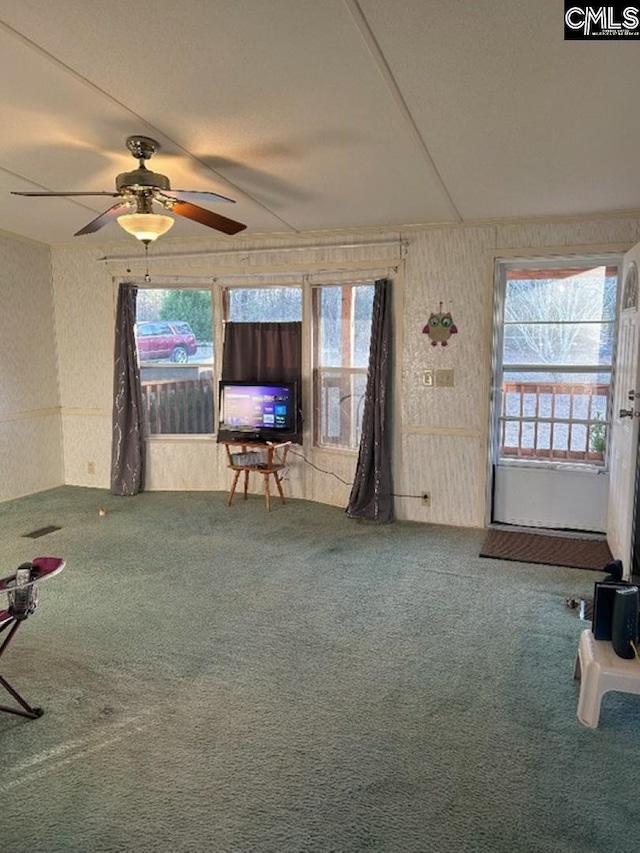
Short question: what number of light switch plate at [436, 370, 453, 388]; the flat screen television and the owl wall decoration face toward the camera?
3

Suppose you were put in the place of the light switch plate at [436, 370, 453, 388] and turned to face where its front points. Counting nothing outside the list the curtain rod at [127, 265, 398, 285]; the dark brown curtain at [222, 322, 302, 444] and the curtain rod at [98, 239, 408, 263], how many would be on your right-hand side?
3

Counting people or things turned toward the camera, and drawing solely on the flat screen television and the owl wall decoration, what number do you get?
2

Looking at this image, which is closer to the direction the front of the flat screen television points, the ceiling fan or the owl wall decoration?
the ceiling fan

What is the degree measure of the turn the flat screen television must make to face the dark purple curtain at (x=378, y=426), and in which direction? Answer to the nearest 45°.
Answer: approximately 45° to its left

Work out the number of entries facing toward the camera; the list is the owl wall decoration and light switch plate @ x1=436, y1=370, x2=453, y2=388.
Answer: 2

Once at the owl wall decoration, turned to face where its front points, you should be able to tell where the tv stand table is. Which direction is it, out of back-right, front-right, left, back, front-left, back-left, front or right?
right

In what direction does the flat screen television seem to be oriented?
toward the camera

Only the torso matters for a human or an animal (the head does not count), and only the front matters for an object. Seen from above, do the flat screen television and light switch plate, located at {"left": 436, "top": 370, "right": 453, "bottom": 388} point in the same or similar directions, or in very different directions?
same or similar directions

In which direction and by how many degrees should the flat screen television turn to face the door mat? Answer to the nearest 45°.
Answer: approximately 45° to its left

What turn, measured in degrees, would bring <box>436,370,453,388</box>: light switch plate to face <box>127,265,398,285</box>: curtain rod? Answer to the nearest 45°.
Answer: approximately 90° to its right

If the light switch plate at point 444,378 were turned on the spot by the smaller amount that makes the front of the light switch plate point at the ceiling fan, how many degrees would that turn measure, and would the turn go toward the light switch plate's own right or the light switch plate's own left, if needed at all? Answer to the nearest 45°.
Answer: approximately 45° to the light switch plate's own right

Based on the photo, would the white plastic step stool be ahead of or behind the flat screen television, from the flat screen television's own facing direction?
ahead
